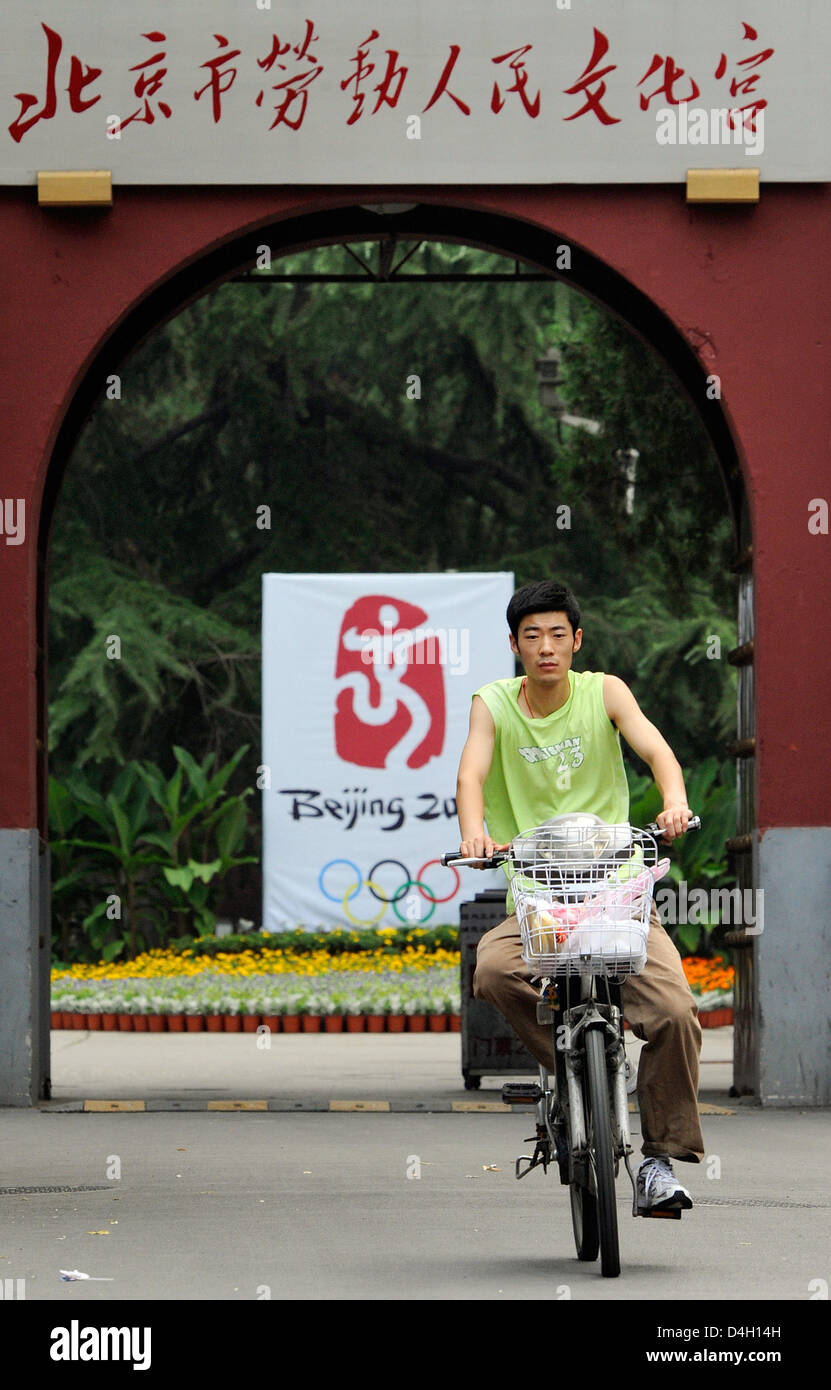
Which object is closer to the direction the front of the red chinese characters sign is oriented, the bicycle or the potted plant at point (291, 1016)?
the bicycle

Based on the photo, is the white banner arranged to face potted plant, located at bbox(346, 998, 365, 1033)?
yes

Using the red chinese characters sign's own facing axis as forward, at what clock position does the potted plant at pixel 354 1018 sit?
The potted plant is roughly at 6 o'clock from the red chinese characters sign.

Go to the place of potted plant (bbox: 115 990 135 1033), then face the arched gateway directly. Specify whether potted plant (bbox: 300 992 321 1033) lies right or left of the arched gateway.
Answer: left

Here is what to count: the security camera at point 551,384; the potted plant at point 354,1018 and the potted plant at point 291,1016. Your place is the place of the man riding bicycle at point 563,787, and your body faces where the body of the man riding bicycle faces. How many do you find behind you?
3

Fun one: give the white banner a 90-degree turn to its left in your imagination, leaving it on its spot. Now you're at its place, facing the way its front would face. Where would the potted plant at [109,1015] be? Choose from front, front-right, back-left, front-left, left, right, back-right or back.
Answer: back-right

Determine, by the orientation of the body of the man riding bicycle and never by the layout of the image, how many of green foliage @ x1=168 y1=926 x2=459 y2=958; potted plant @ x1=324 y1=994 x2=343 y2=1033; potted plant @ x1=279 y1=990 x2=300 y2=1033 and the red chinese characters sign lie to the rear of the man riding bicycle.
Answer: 4

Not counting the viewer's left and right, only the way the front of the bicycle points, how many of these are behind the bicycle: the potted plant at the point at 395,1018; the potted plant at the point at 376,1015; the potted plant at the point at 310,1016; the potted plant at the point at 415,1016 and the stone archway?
5

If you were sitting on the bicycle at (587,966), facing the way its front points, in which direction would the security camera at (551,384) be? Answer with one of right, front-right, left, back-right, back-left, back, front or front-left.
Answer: back

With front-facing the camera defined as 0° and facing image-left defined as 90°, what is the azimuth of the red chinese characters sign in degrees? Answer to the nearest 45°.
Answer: approximately 0°

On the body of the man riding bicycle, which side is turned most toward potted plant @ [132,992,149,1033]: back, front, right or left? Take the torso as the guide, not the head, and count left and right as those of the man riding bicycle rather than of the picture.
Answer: back

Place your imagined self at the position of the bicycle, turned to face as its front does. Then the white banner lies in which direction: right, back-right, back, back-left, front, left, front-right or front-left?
back
